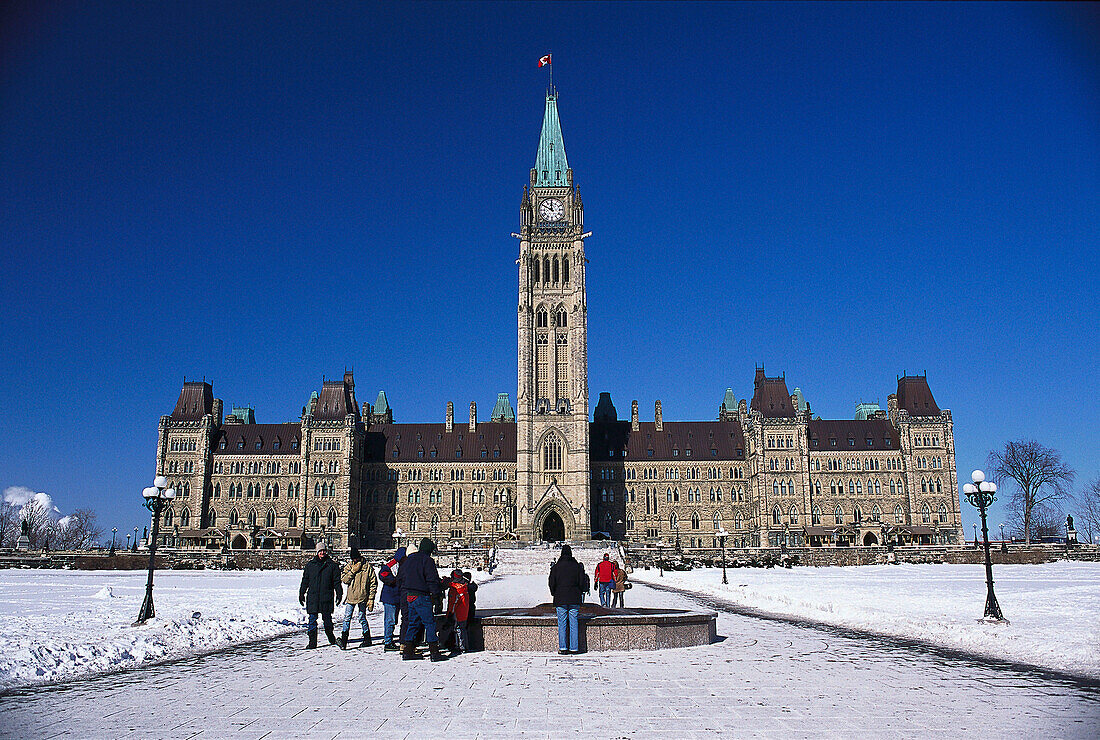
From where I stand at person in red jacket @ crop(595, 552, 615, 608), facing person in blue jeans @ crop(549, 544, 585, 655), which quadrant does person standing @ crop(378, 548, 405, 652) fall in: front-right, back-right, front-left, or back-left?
front-right

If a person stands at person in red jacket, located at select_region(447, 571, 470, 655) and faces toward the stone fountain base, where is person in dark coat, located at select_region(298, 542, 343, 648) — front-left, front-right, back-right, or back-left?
back-left

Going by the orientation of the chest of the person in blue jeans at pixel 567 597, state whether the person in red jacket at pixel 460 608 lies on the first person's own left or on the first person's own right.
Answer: on the first person's own left

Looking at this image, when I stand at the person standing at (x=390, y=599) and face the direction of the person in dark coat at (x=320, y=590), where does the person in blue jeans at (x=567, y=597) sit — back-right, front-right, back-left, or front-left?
back-right

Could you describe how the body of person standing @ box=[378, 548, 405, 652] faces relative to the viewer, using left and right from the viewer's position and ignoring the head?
facing to the right of the viewer

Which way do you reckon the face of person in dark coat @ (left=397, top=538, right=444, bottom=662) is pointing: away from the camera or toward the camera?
away from the camera

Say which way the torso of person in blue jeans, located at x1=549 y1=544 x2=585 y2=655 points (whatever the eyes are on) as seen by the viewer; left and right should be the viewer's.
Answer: facing away from the viewer

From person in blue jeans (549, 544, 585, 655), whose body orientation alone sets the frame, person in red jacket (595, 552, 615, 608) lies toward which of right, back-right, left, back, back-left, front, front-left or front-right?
front

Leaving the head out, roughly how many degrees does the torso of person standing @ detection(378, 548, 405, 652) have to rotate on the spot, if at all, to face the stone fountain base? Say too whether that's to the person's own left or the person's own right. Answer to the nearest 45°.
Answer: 0° — they already face it

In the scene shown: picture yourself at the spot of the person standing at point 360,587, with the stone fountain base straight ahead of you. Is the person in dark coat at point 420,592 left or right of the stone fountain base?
right
